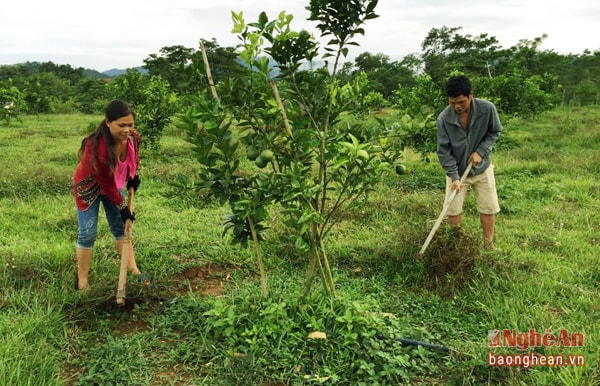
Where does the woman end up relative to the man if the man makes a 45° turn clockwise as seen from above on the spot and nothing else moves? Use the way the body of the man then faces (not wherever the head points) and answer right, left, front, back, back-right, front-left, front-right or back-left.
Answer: front-left

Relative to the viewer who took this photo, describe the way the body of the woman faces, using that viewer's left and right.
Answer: facing the viewer and to the right of the viewer

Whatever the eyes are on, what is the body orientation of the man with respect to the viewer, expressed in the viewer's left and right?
facing the viewer and to the left of the viewer

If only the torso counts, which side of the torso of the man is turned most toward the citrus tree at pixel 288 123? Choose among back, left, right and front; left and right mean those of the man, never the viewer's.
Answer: front

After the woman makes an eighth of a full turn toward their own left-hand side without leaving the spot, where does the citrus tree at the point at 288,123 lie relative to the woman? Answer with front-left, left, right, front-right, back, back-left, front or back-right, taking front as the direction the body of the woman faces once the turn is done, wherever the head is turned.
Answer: front-right

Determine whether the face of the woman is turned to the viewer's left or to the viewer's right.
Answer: to the viewer's right

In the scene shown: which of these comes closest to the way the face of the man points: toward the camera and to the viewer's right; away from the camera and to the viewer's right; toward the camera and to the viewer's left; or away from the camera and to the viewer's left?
toward the camera and to the viewer's left
